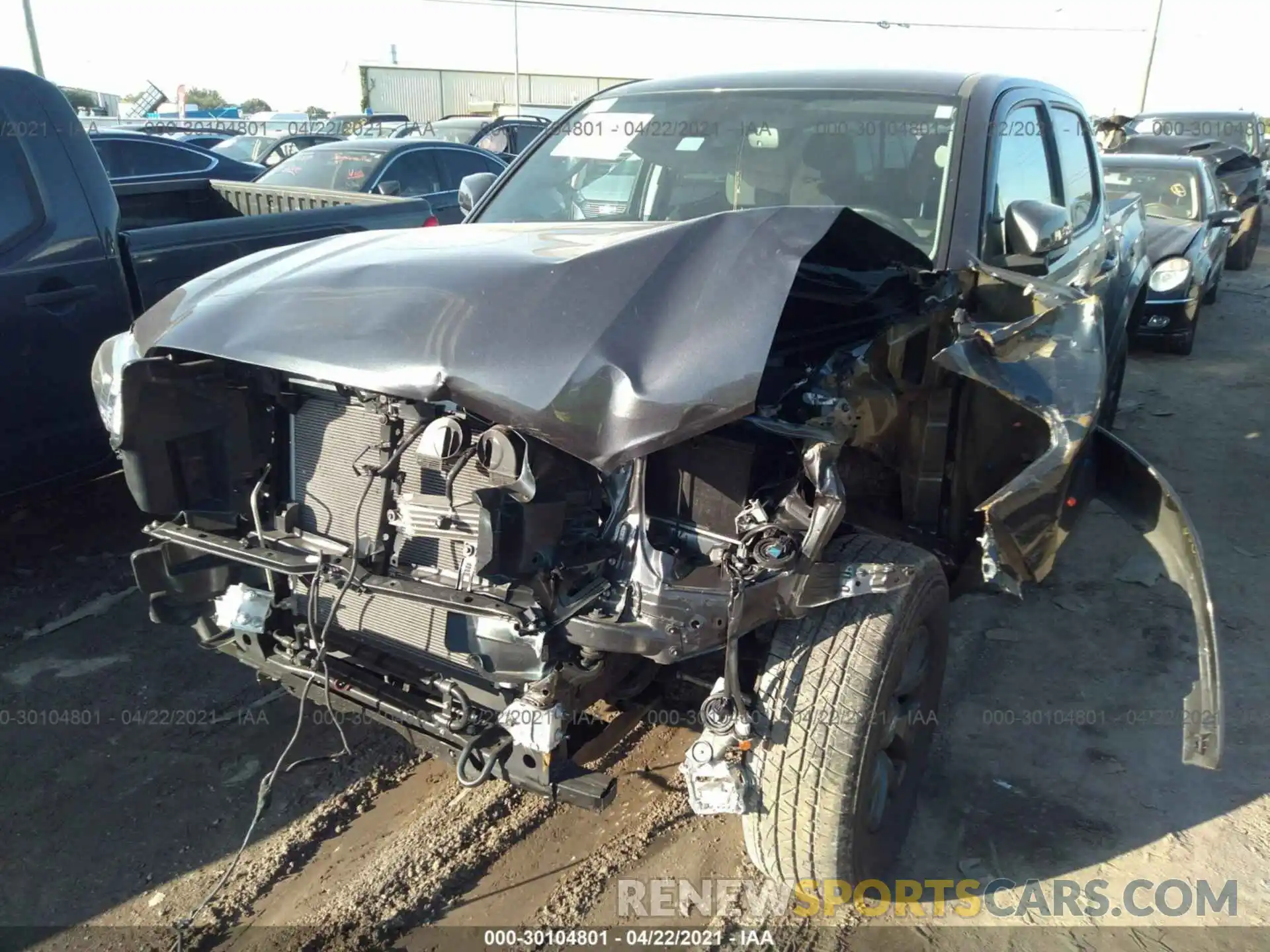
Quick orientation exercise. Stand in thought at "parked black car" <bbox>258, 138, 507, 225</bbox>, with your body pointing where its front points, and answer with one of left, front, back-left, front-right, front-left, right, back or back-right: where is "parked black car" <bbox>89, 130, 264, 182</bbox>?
right

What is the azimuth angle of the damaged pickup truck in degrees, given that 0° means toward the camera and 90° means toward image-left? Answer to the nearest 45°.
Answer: approximately 45°

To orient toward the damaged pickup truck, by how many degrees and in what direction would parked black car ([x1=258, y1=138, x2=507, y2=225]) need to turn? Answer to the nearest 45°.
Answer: approximately 45° to its left

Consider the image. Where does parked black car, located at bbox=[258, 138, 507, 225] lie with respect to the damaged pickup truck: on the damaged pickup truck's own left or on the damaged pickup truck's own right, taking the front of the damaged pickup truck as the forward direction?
on the damaged pickup truck's own right

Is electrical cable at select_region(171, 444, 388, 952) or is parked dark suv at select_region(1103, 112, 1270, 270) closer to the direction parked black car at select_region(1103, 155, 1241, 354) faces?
the electrical cable

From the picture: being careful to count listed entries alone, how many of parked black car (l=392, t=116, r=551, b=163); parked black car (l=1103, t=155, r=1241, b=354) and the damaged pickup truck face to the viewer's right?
0

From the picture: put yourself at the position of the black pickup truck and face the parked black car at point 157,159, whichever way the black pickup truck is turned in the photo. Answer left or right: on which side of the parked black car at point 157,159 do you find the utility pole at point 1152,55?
right
